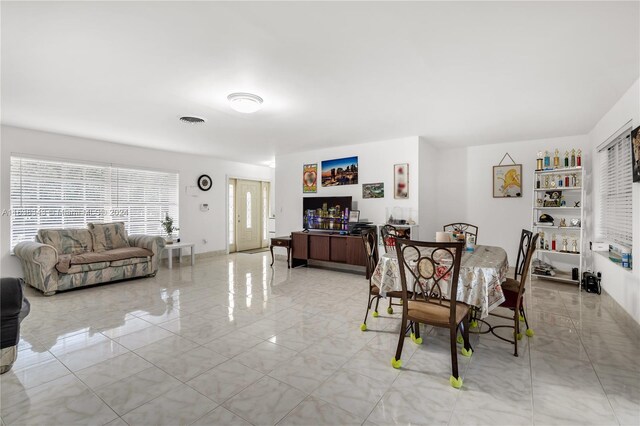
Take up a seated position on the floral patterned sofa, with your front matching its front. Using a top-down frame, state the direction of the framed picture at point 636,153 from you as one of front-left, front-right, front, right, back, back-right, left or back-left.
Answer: front

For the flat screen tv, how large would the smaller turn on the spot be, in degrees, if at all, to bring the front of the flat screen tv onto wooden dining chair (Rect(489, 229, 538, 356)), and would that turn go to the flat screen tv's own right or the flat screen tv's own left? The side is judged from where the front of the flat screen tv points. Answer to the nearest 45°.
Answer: approximately 90° to the flat screen tv's own left

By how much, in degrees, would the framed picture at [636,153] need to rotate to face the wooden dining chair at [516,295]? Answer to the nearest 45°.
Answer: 0° — it already faces it

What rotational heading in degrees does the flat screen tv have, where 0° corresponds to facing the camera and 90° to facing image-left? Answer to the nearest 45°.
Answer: approximately 45°

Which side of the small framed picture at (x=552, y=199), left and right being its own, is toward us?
front

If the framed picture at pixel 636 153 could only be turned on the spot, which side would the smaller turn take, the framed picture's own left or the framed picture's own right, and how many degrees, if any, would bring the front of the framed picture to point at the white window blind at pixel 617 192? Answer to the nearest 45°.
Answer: approximately 135° to the framed picture's own right

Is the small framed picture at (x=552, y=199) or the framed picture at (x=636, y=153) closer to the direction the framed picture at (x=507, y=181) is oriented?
the framed picture

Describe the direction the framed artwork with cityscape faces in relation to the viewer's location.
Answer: facing the viewer and to the left of the viewer

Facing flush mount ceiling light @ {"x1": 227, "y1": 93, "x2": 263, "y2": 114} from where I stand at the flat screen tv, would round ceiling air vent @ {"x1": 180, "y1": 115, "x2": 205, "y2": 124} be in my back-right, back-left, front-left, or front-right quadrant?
front-right

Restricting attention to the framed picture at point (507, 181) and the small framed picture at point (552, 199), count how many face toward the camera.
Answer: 2

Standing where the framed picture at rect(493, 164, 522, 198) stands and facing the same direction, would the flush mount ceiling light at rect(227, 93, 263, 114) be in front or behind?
in front

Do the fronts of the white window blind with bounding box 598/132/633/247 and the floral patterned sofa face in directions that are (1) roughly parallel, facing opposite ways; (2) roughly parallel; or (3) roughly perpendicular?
roughly parallel, facing opposite ways

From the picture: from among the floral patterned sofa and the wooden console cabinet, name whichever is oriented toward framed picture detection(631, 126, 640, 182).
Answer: the floral patterned sofa

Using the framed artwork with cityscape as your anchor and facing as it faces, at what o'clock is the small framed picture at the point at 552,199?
The small framed picture is roughly at 8 o'clock from the framed artwork with cityscape.

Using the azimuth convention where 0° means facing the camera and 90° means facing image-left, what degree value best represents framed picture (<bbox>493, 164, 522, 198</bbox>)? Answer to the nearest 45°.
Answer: approximately 0°

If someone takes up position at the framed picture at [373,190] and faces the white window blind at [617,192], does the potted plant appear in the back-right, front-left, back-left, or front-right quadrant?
back-right

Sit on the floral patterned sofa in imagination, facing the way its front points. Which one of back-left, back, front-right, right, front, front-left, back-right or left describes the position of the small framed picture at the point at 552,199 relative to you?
front

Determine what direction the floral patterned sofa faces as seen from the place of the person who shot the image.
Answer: facing the viewer and to the right of the viewer
